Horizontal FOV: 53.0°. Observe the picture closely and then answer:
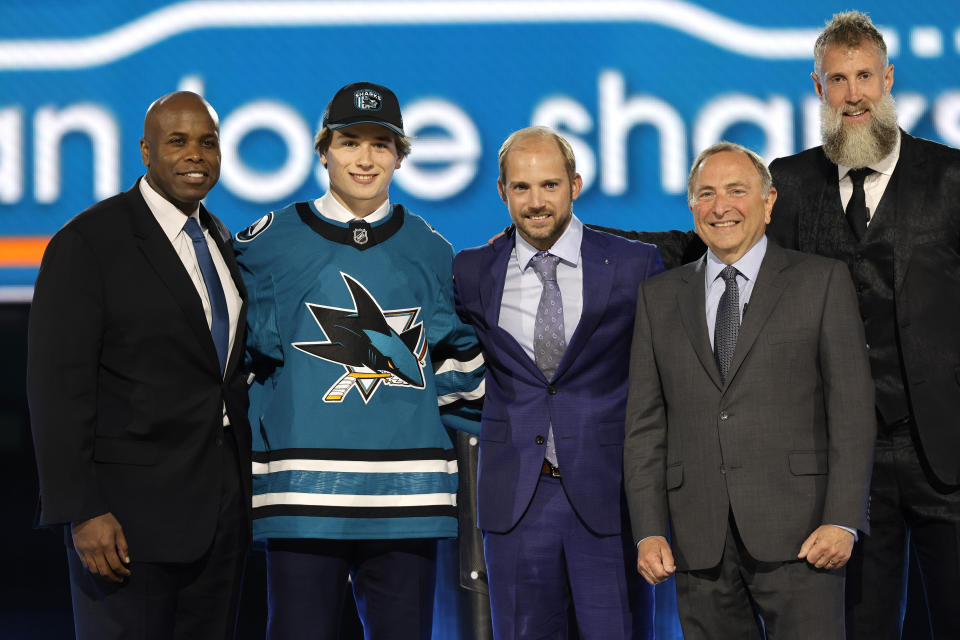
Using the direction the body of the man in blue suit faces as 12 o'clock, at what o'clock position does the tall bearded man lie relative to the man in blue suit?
The tall bearded man is roughly at 9 o'clock from the man in blue suit.

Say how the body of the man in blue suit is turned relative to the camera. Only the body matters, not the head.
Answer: toward the camera

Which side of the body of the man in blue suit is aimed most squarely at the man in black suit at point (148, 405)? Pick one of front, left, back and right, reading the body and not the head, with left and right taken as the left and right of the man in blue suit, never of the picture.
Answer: right

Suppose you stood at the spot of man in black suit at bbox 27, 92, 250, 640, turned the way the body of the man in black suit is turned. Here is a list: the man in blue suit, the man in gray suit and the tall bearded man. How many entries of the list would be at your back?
0

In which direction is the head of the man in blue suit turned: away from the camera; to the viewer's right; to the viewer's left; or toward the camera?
toward the camera

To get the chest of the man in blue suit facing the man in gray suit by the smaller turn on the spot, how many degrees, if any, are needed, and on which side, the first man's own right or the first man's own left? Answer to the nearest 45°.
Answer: approximately 45° to the first man's own left

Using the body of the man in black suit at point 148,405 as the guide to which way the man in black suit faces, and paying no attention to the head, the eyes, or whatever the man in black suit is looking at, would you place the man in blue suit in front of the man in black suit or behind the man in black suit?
in front

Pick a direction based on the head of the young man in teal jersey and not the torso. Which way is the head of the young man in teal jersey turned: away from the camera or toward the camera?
toward the camera

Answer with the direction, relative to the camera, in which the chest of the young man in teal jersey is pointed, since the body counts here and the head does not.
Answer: toward the camera

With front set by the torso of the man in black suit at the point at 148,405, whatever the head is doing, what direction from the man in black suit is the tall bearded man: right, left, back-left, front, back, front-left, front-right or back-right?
front-left

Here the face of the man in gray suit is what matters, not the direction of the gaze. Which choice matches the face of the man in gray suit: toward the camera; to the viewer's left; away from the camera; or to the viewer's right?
toward the camera

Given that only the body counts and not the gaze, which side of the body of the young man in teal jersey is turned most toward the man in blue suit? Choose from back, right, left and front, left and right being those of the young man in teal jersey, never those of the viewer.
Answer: left

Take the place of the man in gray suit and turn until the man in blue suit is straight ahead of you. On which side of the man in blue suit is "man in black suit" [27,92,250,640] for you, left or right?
left

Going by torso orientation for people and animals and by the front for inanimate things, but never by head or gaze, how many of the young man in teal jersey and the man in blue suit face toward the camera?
2

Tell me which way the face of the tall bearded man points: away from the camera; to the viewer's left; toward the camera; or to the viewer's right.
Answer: toward the camera
